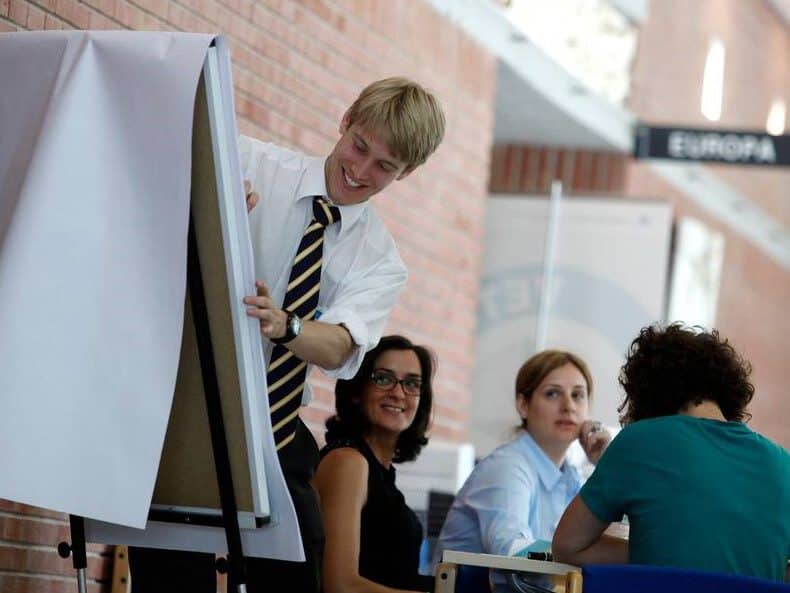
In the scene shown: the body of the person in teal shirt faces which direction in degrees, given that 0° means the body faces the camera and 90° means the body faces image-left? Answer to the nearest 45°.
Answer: approximately 180°

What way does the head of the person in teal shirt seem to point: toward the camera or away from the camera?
away from the camera

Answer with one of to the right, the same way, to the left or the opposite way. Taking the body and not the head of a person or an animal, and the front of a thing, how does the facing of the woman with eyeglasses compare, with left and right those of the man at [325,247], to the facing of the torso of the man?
to the left

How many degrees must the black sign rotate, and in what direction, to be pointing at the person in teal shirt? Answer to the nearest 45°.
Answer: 0° — it already faces them

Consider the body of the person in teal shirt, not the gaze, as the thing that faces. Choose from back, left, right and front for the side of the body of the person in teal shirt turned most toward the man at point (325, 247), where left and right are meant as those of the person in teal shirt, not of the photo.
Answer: left

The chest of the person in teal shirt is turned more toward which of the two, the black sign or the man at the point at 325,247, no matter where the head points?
the black sign

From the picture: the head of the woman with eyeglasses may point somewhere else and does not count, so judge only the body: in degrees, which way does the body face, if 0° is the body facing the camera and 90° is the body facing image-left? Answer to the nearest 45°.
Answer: approximately 315°

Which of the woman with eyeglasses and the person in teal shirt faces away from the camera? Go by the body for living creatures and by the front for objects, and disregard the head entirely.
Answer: the person in teal shirt

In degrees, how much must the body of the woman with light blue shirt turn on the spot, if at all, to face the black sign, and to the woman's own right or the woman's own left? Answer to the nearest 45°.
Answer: approximately 135° to the woman's own left

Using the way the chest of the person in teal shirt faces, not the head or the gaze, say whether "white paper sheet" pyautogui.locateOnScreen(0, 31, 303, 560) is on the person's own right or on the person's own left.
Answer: on the person's own left
